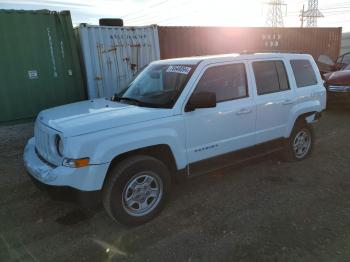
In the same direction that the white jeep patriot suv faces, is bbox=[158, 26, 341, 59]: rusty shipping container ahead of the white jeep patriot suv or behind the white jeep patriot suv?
behind

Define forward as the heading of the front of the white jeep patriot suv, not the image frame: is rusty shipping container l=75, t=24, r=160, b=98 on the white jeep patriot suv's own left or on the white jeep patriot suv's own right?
on the white jeep patriot suv's own right

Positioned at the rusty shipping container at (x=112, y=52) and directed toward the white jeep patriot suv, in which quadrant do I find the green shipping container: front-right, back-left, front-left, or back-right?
front-right

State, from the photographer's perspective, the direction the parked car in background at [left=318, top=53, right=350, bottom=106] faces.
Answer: facing the viewer and to the left of the viewer

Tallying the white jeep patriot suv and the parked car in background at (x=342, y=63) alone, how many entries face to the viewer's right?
0

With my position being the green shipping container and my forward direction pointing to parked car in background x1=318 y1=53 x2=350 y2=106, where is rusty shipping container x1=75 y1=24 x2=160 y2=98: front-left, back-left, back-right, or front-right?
front-left

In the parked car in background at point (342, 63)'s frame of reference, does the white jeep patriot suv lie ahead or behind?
ahead

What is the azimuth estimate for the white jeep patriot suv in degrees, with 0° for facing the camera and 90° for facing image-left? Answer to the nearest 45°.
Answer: approximately 45°

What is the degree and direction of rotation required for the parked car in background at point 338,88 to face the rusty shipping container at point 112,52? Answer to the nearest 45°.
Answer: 0° — it already faces it

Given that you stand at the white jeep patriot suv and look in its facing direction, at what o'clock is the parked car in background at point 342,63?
The parked car in background is roughly at 6 o'clock from the white jeep patriot suv.

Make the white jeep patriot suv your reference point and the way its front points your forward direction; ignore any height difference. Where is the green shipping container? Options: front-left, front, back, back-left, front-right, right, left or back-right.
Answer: right

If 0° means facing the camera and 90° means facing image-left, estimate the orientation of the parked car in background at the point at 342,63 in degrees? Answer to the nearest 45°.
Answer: approximately 45°

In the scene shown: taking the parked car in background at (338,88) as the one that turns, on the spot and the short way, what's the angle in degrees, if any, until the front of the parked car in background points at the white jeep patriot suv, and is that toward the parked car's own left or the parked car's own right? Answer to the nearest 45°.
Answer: approximately 45° to the parked car's own left

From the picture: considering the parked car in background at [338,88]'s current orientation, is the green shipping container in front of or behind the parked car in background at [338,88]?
in front

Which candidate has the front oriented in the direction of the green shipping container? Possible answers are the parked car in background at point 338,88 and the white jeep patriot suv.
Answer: the parked car in background
